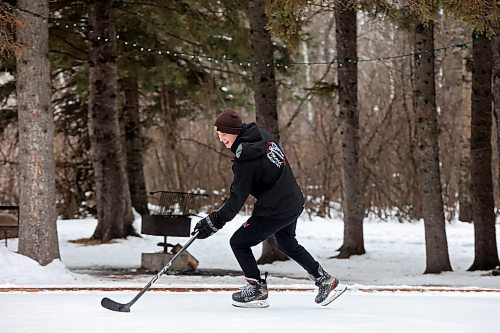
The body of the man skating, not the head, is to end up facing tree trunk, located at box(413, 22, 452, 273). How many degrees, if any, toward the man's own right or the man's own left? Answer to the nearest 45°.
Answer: approximately 90° to the man's own right

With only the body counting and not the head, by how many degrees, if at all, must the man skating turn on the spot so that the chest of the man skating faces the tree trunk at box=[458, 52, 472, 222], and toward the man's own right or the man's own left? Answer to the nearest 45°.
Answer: approximately 90° to the man's own right

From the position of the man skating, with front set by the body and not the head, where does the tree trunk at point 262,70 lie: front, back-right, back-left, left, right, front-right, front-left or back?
right

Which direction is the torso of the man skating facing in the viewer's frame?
to the viewer's left

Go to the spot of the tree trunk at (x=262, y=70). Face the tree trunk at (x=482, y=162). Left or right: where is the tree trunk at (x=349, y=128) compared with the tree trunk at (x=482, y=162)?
left

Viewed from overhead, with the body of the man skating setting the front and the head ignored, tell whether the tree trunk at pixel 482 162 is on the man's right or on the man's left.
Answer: on the man's right

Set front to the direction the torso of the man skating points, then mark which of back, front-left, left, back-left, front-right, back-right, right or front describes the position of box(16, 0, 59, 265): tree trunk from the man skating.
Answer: front-right

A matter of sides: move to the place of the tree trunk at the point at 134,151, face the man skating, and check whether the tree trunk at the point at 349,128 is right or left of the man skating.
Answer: left

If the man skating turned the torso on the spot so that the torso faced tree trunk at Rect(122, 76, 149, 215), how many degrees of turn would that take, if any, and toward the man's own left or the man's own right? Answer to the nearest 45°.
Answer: approximately 90° to the man's own right
